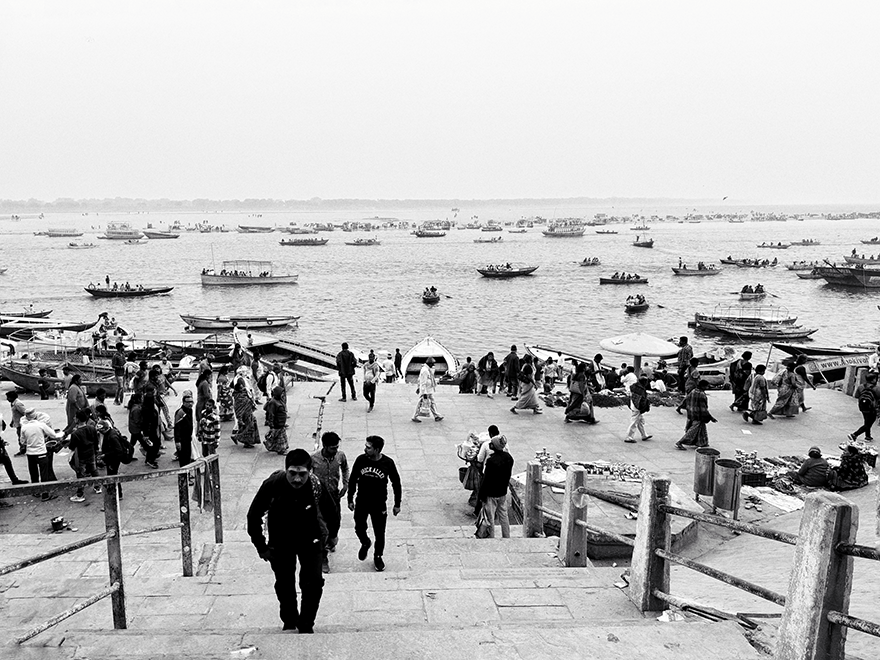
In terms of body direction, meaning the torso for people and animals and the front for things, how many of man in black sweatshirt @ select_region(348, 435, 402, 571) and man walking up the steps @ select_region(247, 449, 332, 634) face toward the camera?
2

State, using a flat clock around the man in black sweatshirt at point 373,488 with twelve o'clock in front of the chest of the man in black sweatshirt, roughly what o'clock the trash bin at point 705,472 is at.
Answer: The trash bin is roughly at 8 o'clock from the man in black sweatshirt.

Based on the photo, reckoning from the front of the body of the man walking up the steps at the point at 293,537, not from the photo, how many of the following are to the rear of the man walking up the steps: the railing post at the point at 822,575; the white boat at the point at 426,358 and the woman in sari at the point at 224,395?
2
